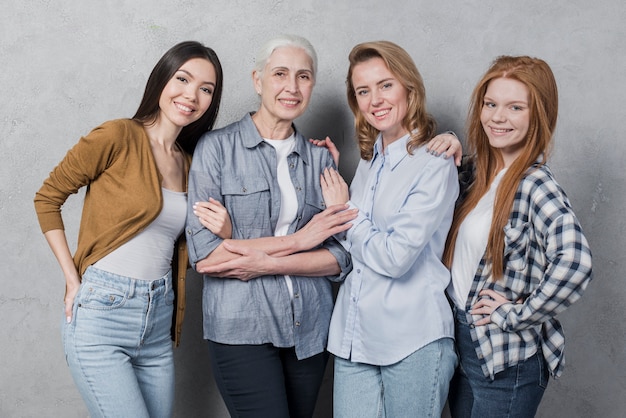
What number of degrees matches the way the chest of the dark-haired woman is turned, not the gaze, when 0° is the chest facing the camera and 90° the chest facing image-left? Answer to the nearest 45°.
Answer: approximately 315°

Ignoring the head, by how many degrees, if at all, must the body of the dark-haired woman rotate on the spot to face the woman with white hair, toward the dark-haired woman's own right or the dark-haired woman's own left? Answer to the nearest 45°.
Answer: approximately 45° to the dark-haired woman's own left
